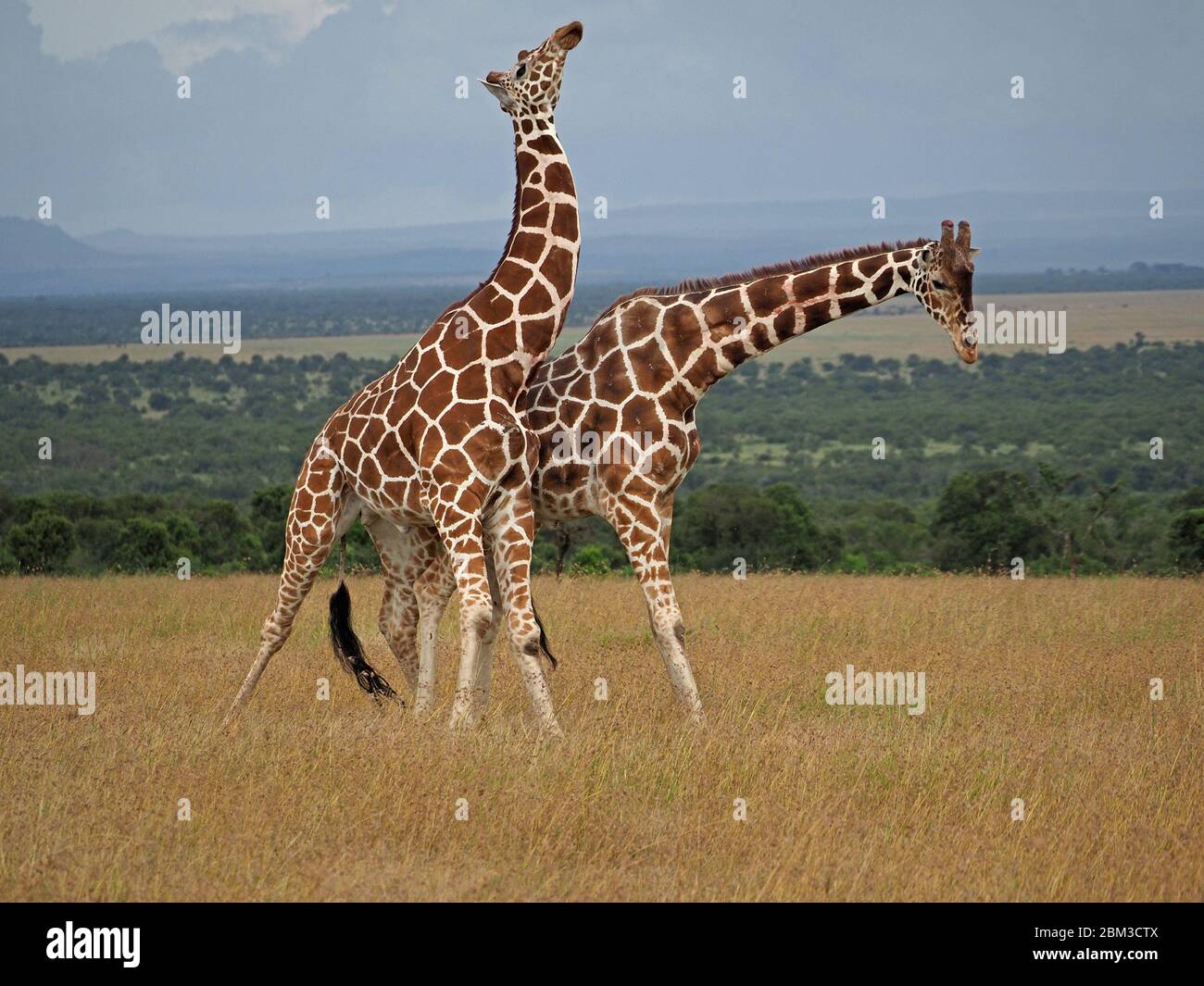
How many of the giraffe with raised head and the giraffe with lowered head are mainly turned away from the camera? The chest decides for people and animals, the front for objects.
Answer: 0

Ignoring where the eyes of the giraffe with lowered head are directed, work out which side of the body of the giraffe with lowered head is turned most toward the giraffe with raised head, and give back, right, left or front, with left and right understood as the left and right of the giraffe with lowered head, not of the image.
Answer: back

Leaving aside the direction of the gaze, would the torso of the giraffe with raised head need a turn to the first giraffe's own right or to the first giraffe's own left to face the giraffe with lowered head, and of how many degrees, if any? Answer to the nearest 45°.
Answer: approximately 45° to the first giraffe's own left

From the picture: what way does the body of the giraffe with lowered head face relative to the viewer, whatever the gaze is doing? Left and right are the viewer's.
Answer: facing to the right of the viewer

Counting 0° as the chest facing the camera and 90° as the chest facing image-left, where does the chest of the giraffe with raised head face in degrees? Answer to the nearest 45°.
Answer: approximately 315°
